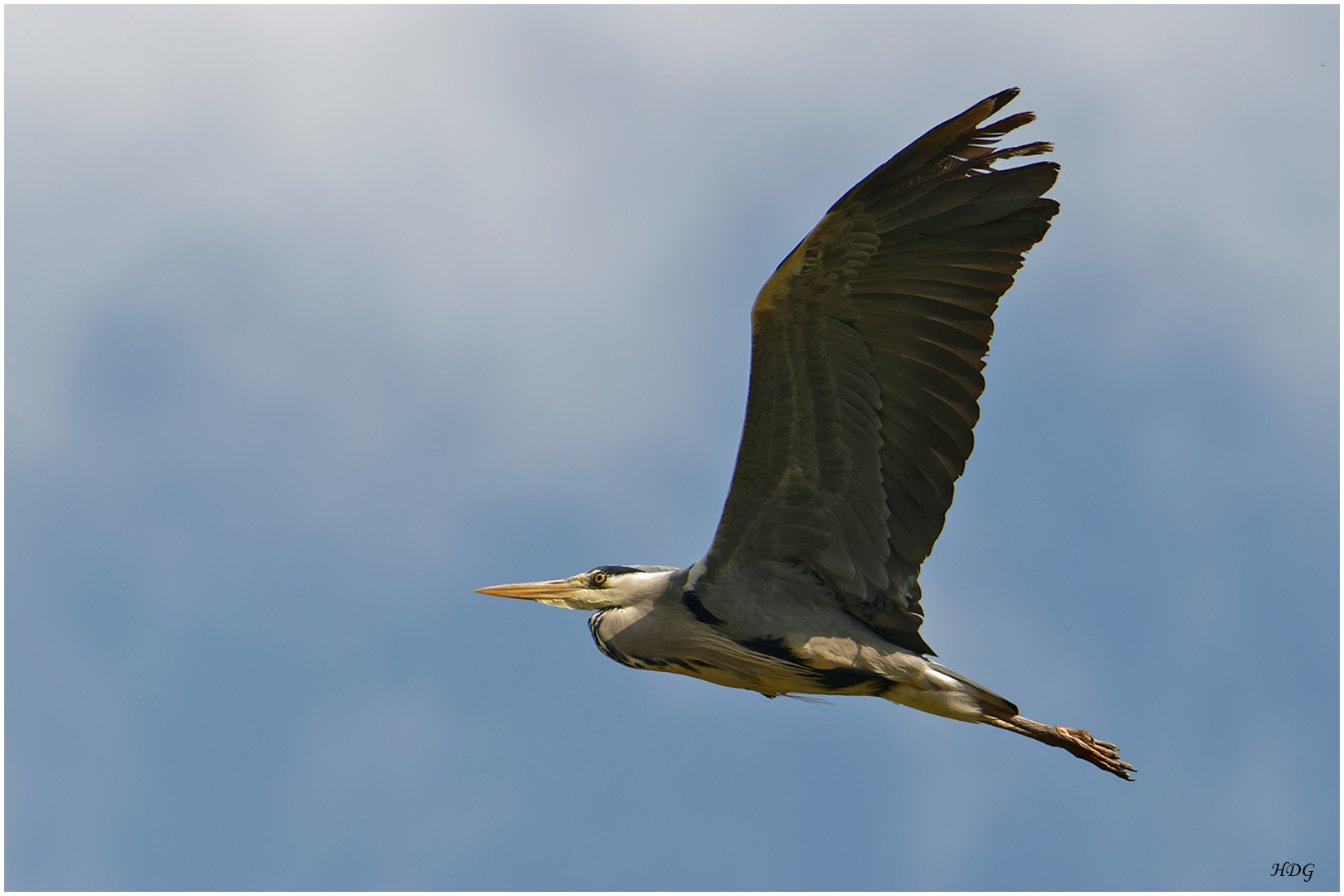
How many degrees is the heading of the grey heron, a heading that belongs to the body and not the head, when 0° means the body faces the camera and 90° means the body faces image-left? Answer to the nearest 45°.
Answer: approximately 90°
